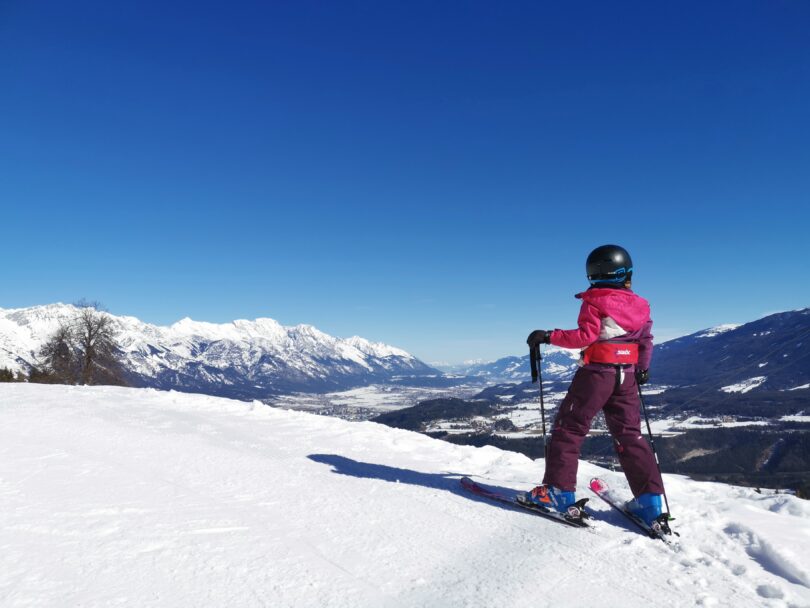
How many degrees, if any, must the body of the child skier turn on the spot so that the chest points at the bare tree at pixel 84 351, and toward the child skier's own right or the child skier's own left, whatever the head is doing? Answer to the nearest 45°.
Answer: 0° — they already face it

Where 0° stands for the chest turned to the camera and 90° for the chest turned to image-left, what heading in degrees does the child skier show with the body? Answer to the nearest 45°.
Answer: approximately 135°

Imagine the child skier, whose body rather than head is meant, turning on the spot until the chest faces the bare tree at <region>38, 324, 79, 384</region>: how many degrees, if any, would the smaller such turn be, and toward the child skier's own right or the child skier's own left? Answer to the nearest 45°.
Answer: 0° — they already face it
